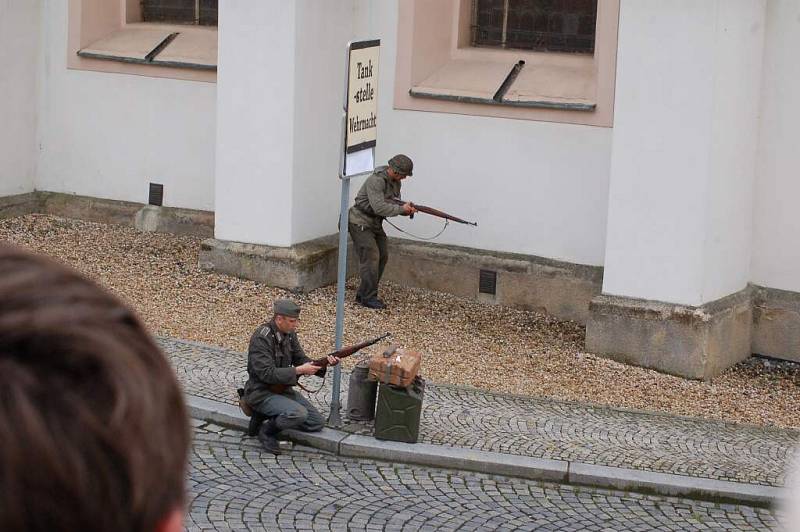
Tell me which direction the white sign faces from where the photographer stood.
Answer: facing the viewer and to the right of the viewer

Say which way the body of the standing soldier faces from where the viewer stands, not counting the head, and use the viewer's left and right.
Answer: facing to the right of the viewer

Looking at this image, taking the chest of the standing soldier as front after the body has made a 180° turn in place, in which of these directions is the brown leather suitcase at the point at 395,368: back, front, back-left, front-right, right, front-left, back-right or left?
left

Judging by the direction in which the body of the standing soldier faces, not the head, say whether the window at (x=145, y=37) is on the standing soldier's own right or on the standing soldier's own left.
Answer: on the standing soldier's own left

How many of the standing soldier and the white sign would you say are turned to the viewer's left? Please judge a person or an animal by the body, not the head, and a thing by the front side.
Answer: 0

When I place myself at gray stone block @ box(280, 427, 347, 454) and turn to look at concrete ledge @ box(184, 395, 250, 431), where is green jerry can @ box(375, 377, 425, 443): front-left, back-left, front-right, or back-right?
back-right

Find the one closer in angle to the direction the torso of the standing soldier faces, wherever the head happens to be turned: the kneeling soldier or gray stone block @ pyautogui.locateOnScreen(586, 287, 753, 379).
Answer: the gray stone block

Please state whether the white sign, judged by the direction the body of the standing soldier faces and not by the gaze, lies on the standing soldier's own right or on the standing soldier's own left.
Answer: on the standing soldier's own right

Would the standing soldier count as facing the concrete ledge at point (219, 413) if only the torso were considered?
no

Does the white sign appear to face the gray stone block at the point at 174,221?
no

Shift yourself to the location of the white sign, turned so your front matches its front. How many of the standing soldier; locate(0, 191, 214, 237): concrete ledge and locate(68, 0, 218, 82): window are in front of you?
0

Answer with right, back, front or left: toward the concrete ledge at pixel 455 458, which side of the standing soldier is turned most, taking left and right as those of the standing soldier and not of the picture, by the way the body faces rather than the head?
right

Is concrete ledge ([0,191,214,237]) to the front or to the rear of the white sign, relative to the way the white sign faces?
to the rear

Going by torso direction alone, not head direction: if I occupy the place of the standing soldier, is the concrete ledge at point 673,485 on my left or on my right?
on my right

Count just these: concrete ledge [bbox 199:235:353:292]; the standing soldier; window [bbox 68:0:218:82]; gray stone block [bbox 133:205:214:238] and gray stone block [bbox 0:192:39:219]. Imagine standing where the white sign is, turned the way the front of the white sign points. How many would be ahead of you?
0

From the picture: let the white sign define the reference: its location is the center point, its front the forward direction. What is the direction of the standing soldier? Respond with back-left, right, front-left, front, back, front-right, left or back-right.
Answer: back-left

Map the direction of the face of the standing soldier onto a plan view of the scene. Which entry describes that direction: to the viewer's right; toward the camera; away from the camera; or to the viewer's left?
to the viewer's right

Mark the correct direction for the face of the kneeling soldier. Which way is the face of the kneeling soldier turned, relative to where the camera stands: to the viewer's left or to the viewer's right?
to the viewer's right
